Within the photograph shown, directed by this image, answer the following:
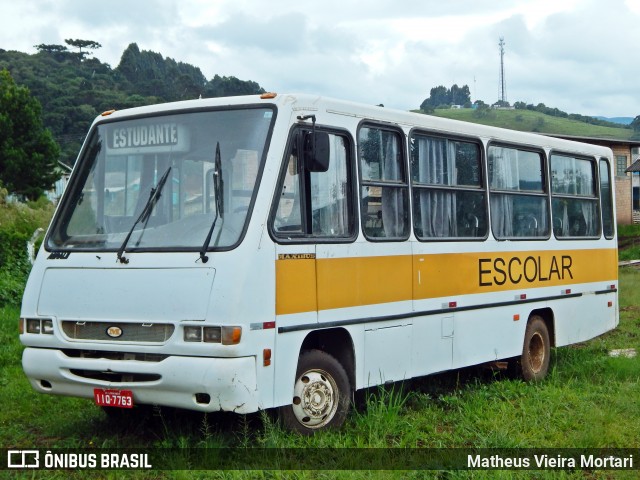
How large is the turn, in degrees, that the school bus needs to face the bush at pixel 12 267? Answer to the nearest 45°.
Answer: approximately 90° to its right

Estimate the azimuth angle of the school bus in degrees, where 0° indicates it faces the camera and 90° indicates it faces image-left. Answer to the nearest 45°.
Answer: approximately 45°
